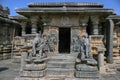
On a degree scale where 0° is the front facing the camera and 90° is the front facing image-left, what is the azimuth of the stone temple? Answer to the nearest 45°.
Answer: approximately 0°
